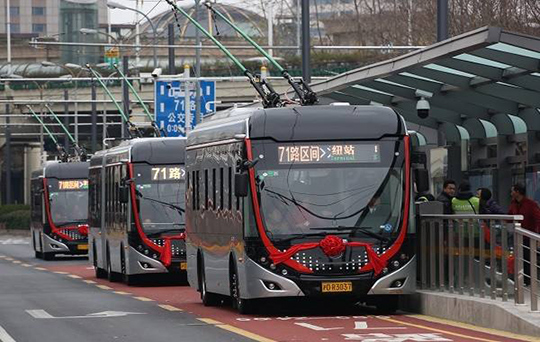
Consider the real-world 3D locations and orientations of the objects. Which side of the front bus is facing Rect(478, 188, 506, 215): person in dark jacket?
left

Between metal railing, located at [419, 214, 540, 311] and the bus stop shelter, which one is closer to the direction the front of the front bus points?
the metal railing

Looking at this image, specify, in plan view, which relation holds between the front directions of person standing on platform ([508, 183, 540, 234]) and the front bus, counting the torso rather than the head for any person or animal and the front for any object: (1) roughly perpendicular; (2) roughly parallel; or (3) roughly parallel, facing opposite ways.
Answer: roughly perpendicular

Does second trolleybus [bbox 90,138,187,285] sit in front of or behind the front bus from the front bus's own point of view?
behind

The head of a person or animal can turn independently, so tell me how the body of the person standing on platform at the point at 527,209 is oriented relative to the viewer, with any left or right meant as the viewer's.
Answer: facing to the left of the viewer

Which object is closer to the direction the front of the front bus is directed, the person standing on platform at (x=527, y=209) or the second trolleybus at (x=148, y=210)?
the person standing on platform

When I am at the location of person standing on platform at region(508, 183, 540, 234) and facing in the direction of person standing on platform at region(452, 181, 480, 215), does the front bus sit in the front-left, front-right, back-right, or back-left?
front-left

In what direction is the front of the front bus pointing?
toward the camera

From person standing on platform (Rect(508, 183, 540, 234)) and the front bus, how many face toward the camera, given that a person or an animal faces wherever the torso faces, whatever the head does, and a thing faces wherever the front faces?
1

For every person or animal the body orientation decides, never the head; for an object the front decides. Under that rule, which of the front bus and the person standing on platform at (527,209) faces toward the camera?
the front bus
